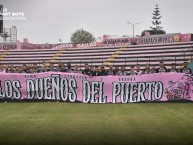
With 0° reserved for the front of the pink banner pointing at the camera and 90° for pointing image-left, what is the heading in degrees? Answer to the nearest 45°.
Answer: approximately 0°
